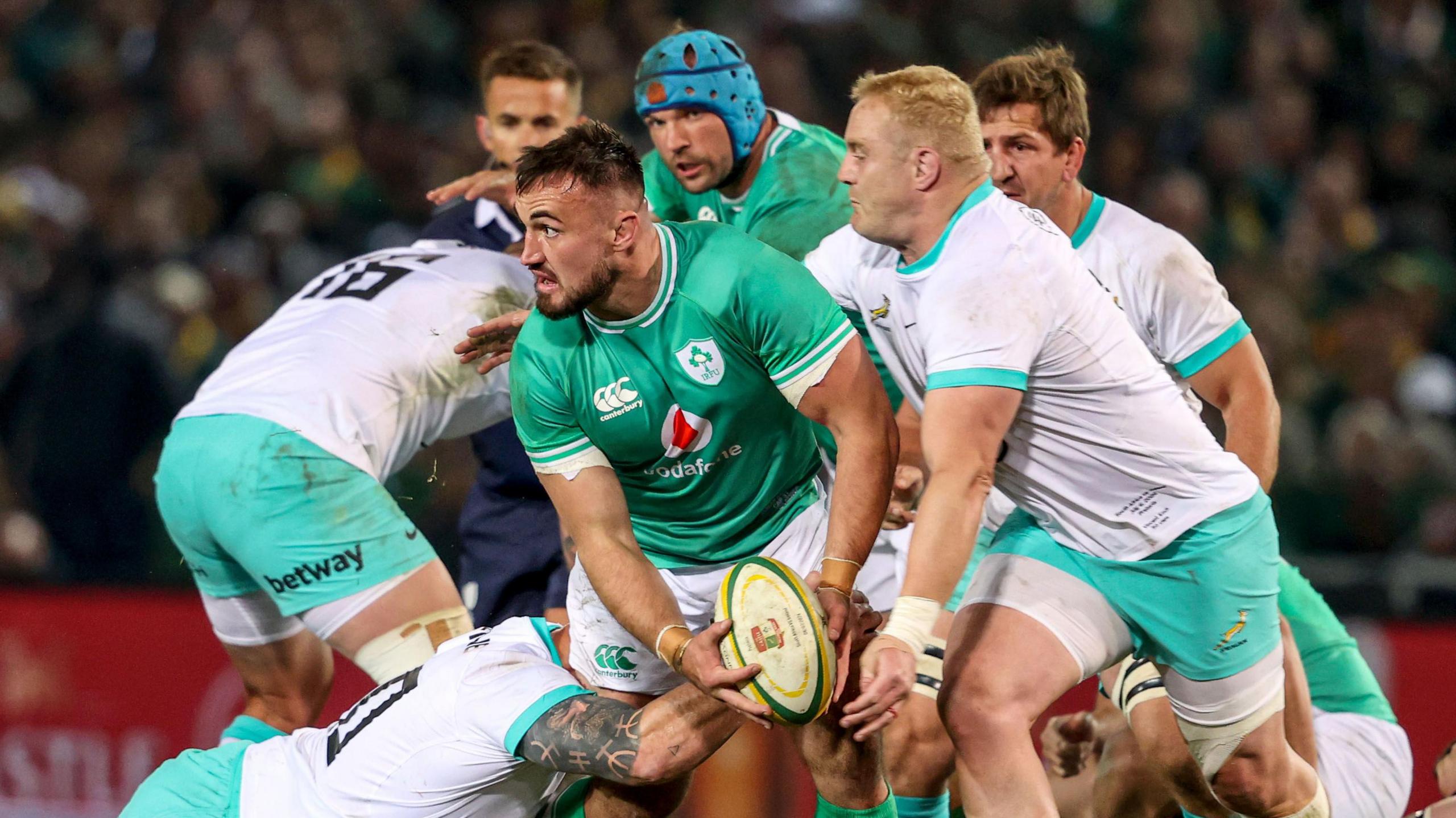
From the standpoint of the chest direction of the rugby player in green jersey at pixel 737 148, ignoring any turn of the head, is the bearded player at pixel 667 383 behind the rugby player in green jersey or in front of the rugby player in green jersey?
in front

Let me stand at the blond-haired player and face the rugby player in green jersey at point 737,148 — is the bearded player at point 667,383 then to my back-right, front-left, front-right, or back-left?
front-left

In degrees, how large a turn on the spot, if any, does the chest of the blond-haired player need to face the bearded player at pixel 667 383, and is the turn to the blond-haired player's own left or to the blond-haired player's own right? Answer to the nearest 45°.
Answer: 0° — they already face them

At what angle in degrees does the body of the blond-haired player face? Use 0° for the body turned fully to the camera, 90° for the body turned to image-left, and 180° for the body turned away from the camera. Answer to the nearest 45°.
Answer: approximately 90°

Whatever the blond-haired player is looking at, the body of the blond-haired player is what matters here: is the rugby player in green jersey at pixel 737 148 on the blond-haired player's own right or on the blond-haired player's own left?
on the blond-haired player's own right

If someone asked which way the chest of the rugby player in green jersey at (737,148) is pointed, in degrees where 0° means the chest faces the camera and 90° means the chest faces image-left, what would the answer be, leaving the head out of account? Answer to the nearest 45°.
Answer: approximately 45°

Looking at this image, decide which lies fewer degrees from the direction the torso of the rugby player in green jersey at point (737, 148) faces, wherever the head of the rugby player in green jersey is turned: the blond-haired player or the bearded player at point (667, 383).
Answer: the bearded player

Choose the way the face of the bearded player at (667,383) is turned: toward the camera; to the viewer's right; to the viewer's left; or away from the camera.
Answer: to the viewer's left

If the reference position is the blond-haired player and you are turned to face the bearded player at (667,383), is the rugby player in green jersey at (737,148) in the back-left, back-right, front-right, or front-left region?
front-right

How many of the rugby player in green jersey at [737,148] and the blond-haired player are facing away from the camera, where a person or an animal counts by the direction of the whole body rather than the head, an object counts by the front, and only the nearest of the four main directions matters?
0

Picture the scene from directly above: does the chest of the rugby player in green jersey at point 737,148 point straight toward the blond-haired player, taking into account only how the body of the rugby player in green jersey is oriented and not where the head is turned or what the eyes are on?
no
